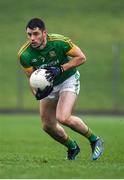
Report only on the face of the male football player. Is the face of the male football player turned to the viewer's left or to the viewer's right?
to the viewer's left

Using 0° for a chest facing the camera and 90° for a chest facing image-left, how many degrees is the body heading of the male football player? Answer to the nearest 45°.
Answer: approximately 45°
